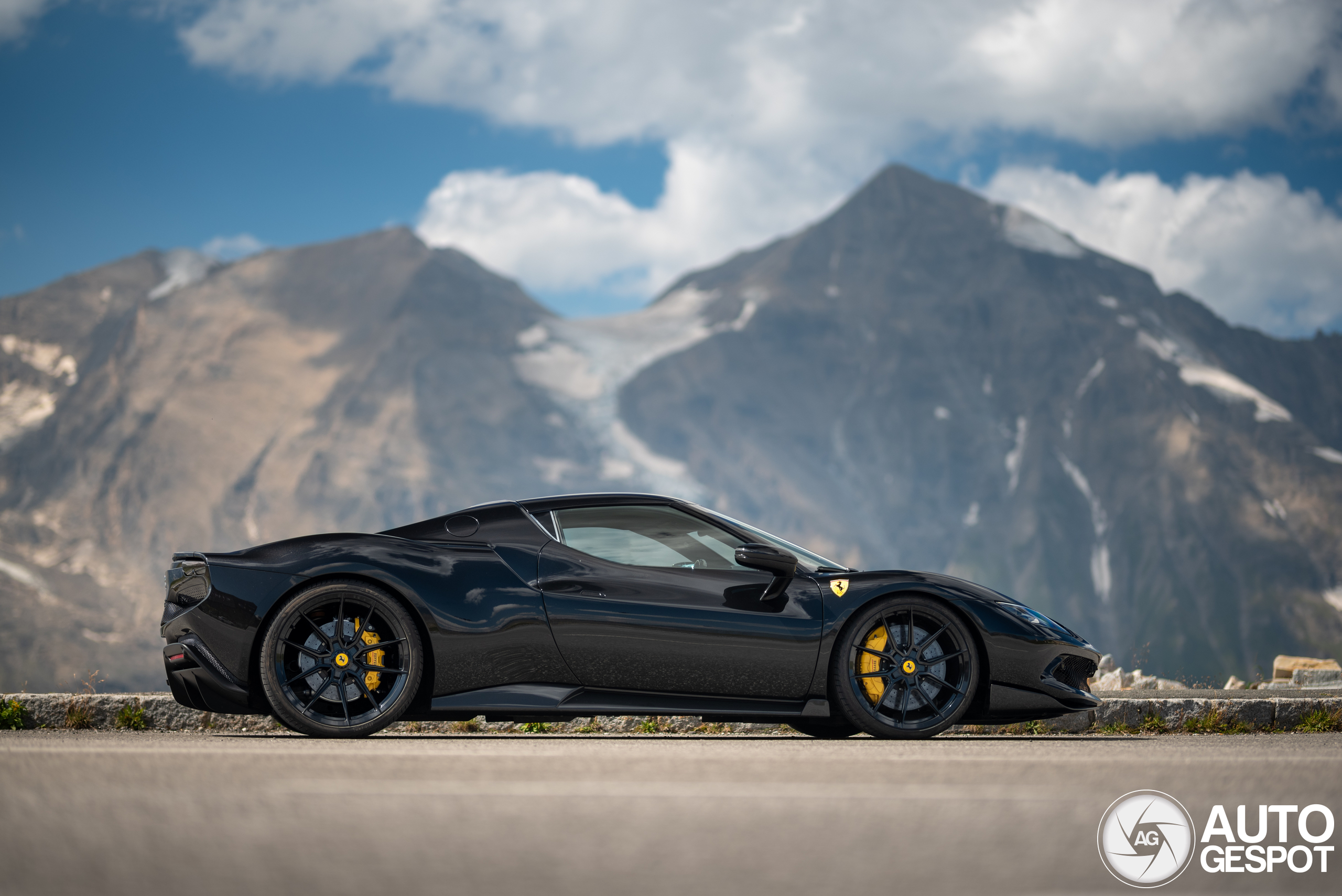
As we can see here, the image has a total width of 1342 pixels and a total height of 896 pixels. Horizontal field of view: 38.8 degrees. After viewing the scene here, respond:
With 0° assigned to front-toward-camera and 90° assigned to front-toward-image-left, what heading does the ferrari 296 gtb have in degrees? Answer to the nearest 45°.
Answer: approximately 270°

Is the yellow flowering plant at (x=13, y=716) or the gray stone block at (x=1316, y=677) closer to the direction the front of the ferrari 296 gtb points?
the gray stone block

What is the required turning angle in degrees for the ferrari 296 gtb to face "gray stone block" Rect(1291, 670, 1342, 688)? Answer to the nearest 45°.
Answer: approximately 45° to its left
